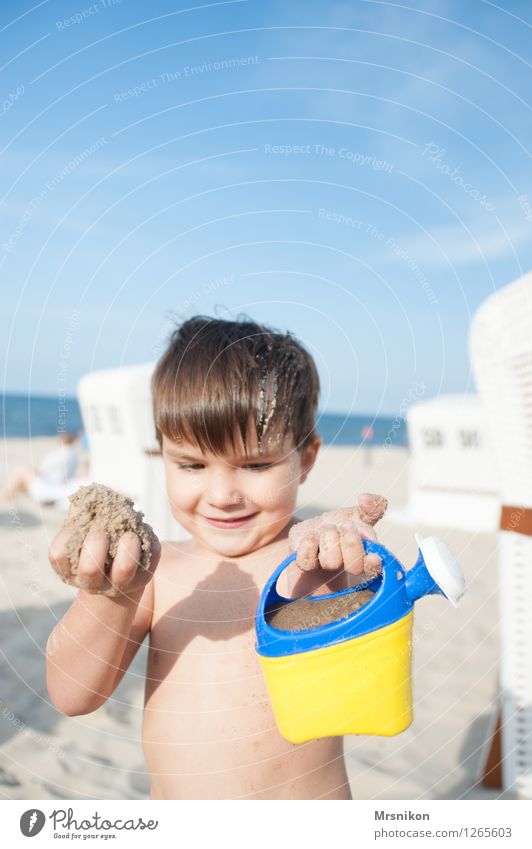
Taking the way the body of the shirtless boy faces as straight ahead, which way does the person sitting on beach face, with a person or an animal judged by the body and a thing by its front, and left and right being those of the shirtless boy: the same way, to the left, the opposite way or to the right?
to the right

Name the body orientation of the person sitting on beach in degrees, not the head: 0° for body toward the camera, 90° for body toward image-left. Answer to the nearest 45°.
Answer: approximately 90°

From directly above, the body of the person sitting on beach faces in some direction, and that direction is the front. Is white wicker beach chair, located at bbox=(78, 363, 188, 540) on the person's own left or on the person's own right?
on the person's own left

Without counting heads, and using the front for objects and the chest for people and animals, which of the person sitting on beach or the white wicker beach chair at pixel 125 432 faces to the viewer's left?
the person sitting on beach

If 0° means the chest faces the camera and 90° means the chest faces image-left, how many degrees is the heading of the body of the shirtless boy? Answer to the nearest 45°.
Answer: approximately 0°

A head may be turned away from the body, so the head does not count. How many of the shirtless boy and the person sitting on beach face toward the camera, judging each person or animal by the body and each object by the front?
1

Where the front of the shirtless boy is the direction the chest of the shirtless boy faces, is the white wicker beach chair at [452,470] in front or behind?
behind

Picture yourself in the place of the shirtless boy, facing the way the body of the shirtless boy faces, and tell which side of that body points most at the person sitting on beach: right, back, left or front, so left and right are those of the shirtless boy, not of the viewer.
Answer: back
